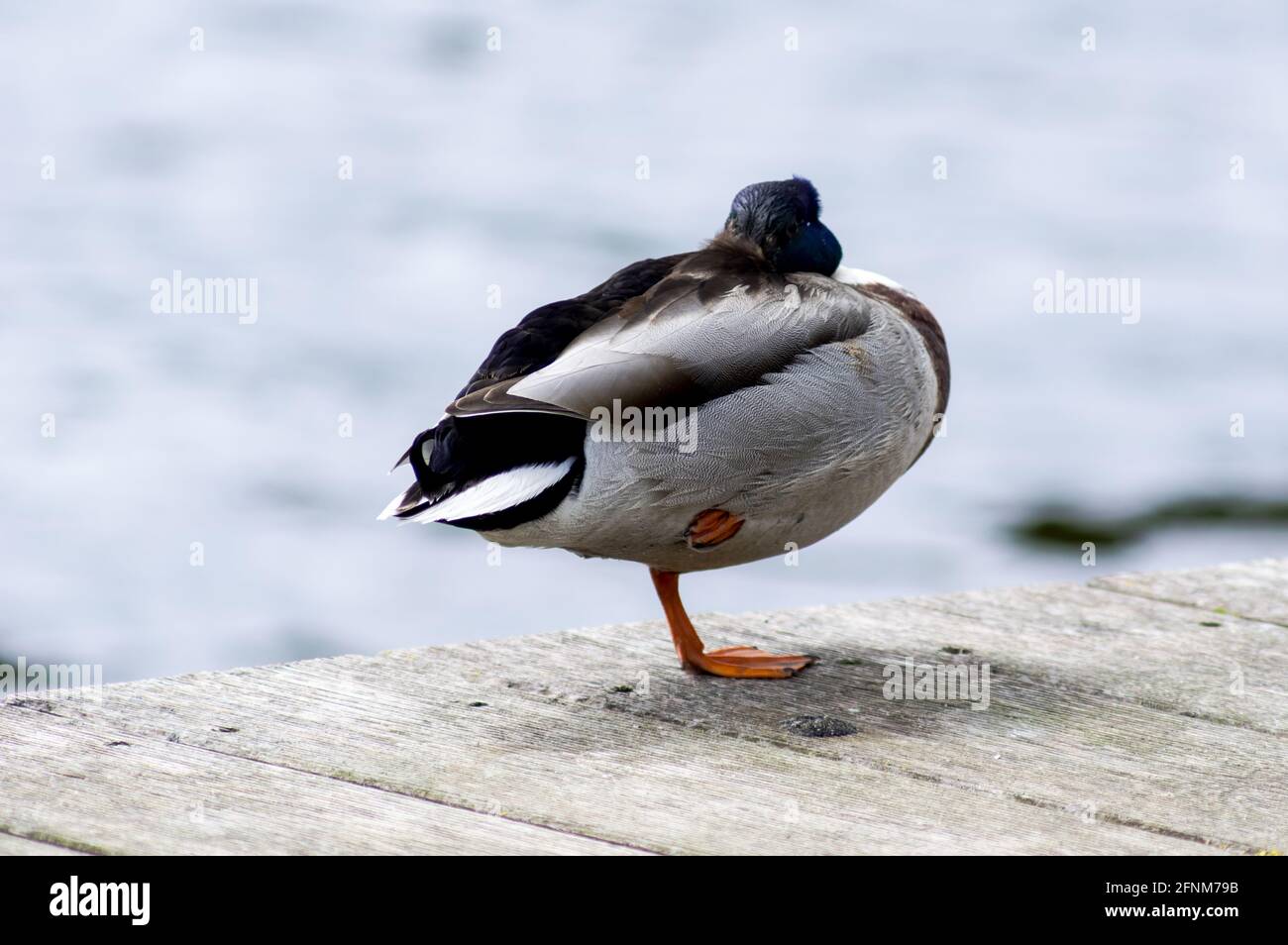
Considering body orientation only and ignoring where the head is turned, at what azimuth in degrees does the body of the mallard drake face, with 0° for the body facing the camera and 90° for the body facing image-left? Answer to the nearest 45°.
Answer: approximately 270°
